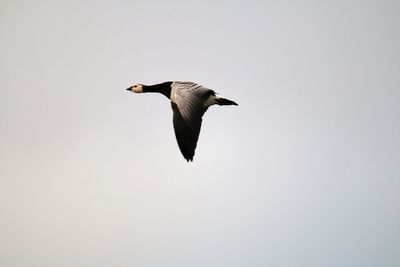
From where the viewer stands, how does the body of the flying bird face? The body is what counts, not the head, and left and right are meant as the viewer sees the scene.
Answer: facing to the left of the viewer
